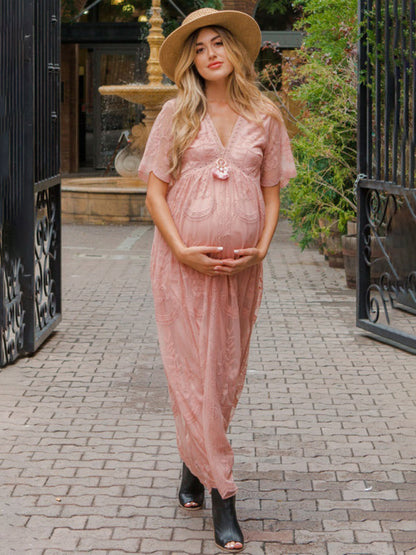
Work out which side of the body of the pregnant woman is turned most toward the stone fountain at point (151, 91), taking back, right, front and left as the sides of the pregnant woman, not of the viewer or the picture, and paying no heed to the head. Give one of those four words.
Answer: back

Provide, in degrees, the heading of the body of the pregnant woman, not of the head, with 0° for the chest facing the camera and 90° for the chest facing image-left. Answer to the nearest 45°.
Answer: approximately 0°

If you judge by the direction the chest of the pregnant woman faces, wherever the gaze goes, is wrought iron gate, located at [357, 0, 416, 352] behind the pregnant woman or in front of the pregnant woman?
behind

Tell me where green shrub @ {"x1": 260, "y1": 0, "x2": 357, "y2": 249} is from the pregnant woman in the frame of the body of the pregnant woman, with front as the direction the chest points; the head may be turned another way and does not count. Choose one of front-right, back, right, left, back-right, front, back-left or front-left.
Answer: back

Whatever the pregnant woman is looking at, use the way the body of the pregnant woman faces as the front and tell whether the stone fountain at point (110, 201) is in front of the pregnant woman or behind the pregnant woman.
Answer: behind
